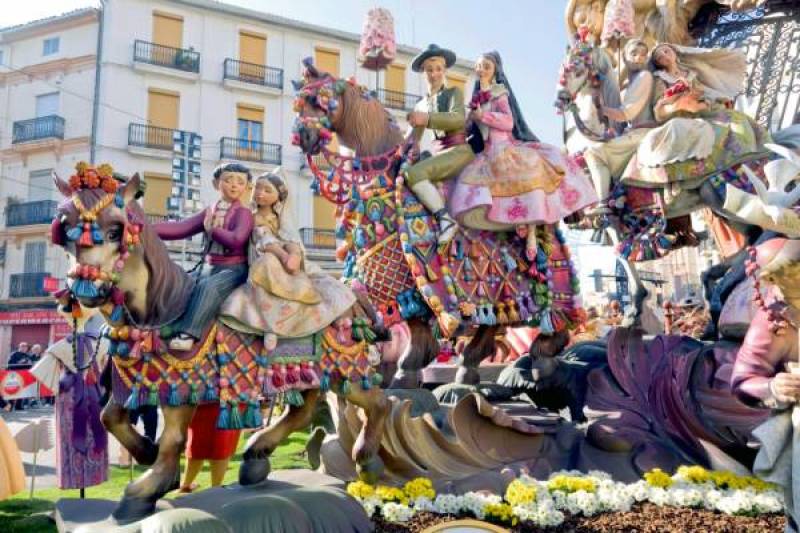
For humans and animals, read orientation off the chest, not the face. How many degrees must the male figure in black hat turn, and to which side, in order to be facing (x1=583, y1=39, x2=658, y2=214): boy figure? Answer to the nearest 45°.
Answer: approximately 180°

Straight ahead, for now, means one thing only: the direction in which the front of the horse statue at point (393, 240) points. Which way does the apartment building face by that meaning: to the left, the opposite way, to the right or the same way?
to the left

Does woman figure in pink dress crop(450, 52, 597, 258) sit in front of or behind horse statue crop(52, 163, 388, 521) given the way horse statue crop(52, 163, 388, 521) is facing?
behind

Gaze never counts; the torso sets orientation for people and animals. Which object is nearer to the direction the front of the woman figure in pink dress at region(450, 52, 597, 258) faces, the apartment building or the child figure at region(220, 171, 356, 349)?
the child figure

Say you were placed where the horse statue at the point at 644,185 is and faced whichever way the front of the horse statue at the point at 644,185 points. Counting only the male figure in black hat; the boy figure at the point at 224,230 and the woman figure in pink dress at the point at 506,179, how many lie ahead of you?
3

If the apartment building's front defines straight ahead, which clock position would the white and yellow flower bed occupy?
The white and yellow flower bed is roughly at 1 o'clock from the apartment building.

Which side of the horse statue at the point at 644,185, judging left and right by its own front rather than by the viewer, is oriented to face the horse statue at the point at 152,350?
front

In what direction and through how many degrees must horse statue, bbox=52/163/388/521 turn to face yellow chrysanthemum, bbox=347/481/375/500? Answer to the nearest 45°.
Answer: approximately 135° to its left
